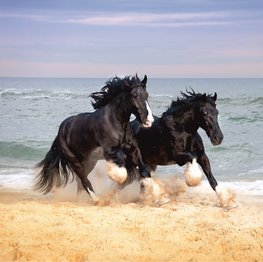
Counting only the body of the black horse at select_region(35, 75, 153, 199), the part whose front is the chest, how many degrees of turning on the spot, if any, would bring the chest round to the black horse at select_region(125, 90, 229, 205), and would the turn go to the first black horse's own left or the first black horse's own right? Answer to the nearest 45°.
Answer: approximately 45° to the first black horse's own left

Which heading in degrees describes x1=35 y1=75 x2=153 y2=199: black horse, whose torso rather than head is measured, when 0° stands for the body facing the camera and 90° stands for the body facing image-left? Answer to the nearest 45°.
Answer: approximately 315°
